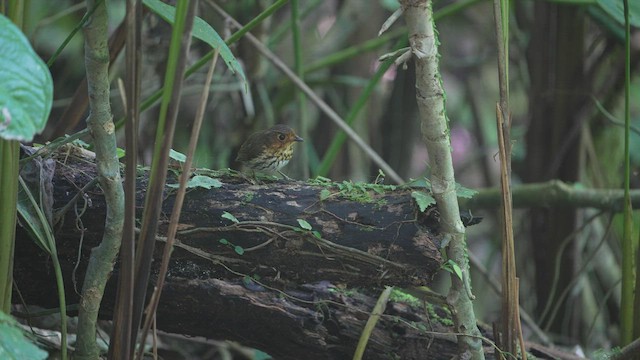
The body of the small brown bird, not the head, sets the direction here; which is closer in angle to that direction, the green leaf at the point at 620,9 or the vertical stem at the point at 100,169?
the green leaf

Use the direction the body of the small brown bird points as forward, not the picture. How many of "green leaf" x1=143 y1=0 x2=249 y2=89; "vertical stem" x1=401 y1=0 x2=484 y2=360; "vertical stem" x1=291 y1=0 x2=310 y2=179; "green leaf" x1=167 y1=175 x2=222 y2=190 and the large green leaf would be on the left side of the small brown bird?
1

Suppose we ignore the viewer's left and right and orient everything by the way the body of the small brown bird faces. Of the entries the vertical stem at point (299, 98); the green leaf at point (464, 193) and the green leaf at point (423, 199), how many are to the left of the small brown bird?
1

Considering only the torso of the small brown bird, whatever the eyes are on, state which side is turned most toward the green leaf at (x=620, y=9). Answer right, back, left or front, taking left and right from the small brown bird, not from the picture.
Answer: front

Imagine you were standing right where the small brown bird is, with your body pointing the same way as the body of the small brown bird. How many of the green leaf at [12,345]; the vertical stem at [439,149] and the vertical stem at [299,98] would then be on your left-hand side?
1

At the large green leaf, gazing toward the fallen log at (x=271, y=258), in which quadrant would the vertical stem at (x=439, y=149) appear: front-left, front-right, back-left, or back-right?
front-right

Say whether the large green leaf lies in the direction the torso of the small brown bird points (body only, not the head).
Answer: no

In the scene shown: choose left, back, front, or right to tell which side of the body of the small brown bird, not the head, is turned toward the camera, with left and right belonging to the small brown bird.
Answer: right

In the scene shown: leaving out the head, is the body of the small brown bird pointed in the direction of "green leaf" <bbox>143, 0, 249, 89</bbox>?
no

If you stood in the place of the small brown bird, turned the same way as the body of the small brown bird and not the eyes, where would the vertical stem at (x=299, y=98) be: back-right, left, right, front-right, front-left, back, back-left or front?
left

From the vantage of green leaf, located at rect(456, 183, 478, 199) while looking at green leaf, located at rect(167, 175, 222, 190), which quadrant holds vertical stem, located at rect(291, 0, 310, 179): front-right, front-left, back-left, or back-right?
front-right
